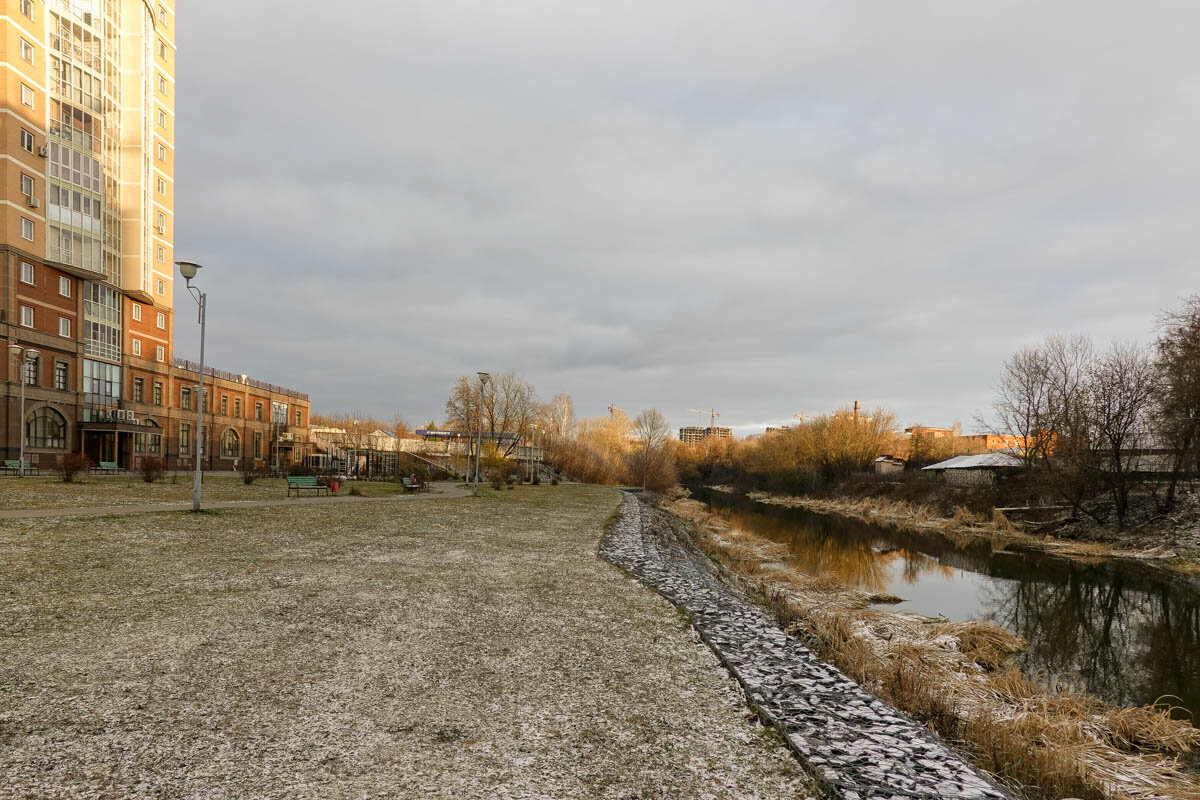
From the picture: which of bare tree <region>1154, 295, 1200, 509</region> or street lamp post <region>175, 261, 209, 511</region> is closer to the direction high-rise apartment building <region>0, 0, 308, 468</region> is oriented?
the bare tree

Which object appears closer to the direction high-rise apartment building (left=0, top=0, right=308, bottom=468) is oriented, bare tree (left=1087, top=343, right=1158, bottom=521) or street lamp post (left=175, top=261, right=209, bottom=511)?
the bare tree

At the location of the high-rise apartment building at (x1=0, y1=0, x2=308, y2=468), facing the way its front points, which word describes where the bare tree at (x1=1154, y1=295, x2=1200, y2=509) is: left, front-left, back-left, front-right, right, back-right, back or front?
front

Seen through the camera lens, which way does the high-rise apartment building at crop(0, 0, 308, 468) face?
facing the viewer and to the right of the viewer

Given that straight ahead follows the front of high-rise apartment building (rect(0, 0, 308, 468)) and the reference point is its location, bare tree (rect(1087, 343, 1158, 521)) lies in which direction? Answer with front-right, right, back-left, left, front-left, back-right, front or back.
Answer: front

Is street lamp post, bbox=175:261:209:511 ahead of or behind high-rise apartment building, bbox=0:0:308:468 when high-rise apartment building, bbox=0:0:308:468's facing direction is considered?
ahead

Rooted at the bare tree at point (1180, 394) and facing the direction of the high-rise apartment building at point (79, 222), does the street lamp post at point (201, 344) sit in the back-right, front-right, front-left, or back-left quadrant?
front-left
